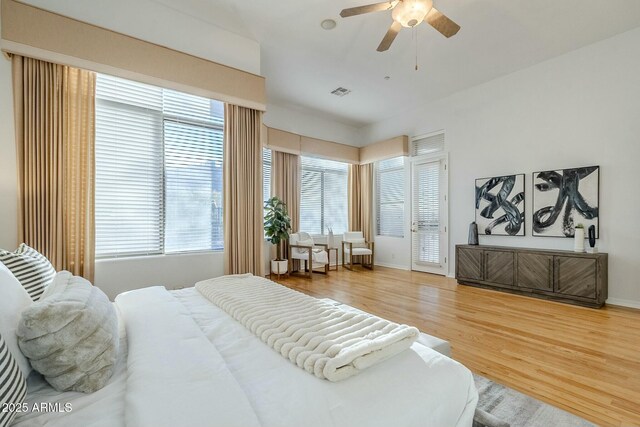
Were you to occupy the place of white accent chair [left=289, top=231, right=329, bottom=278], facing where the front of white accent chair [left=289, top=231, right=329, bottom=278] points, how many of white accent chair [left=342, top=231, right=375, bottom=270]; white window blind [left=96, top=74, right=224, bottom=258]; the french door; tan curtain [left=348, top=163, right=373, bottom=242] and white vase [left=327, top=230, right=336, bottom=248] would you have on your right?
1

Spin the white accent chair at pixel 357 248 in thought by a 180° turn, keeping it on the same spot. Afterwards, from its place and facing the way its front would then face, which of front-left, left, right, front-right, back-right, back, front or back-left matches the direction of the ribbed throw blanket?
back-left

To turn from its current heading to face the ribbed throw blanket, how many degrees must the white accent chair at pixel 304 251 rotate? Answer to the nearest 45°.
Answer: approximately 45° to its right

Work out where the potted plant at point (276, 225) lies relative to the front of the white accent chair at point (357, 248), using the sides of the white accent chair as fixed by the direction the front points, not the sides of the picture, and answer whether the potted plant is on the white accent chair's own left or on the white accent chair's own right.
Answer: on the white accent chair's own right

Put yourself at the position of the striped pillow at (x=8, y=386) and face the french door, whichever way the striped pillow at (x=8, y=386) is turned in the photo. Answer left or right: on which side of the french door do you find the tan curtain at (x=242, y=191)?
left

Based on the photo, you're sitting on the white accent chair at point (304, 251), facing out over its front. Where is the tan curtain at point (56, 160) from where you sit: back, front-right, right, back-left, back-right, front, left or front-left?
right

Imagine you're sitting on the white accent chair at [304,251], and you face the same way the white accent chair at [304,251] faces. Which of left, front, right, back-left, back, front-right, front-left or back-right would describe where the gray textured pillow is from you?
front-right

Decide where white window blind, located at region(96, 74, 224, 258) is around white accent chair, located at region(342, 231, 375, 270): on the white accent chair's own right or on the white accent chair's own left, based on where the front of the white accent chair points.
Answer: on the white accent chair's own right

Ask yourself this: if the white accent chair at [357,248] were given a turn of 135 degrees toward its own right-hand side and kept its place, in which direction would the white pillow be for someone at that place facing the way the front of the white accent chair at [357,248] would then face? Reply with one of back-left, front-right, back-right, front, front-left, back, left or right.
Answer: left

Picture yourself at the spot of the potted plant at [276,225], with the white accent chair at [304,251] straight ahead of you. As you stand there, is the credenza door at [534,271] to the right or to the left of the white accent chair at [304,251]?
right

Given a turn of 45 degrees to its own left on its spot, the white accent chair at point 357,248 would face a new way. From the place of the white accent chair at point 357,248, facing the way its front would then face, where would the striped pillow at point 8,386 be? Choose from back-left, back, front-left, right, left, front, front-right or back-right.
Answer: right
